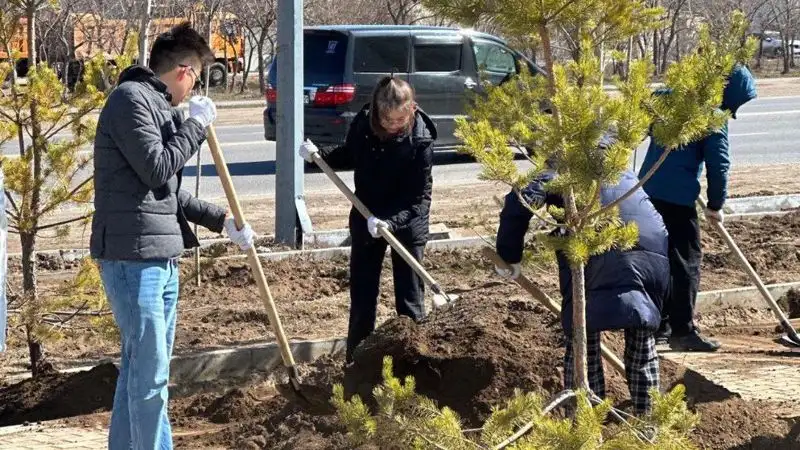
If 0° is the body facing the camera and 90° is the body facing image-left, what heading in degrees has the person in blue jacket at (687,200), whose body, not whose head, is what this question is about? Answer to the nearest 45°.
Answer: approximately 270°

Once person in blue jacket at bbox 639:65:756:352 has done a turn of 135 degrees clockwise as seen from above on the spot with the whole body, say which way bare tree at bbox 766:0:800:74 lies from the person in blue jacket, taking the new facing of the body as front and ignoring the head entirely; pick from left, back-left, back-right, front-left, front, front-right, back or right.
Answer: back-right

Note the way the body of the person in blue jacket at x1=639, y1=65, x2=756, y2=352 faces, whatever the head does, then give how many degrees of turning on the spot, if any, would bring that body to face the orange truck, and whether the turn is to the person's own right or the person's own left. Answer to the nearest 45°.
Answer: approximately 135° to the person's own left
